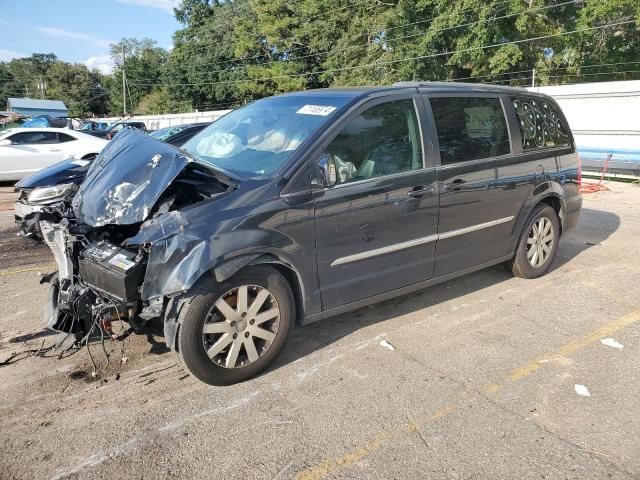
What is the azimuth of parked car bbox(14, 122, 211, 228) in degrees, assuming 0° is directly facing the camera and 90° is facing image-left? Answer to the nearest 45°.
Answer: approximately 45°

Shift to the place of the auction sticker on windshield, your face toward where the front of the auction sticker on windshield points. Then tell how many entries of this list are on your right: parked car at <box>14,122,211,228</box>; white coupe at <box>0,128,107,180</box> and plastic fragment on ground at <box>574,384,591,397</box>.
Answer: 2

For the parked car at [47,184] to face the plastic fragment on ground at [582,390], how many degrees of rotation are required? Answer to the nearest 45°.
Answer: approximately 90° to its left

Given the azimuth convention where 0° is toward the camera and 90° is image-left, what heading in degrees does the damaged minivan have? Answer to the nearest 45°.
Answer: approximately 45°

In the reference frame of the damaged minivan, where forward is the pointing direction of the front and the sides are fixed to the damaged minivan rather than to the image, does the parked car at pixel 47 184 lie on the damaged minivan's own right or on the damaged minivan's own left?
on the damaged minivan's own right

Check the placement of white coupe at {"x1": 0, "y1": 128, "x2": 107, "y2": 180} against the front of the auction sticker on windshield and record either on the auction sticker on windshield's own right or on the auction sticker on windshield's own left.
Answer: on the auction sticker on windshield's own right
